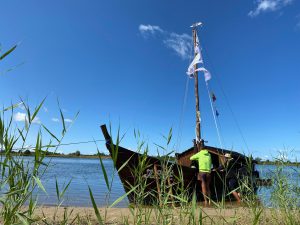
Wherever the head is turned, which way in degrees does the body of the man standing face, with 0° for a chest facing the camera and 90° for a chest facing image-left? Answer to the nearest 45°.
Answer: approximately 180°
